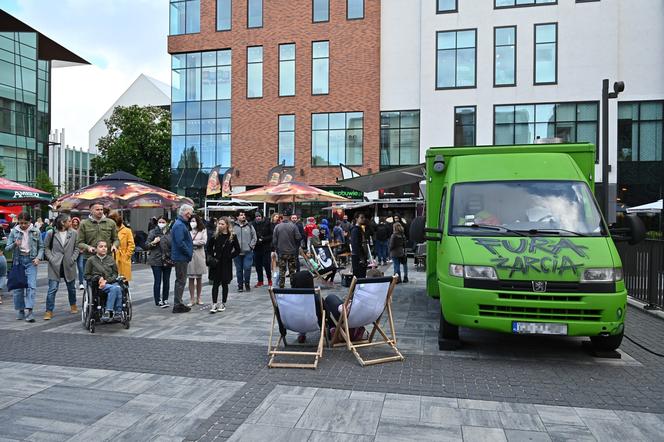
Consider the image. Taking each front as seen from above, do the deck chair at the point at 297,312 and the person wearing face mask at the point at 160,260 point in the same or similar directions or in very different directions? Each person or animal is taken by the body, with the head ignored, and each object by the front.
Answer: very different directions

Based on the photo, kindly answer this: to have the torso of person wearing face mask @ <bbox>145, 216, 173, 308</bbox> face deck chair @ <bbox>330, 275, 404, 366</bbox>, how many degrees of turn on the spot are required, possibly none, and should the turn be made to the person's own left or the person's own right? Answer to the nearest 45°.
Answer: approximately 45° to the person's own left

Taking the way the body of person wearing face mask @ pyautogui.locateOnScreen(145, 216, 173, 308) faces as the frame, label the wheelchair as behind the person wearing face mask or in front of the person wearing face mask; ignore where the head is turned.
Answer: in front

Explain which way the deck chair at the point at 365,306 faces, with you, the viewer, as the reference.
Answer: facing away from the viewer and to the left of the viewer

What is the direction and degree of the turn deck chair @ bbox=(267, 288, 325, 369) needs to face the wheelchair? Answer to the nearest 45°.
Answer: approximately 45° to its left

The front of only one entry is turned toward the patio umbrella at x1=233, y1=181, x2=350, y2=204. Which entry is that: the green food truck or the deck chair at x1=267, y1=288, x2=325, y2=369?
the deck chair

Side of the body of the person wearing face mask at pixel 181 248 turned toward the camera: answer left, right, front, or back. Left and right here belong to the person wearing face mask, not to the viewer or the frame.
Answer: right

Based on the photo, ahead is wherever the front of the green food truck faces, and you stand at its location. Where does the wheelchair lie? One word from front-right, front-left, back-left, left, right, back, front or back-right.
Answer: right

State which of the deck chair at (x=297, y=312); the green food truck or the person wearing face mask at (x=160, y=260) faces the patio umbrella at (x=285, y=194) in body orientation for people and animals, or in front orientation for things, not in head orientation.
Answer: the deck chair

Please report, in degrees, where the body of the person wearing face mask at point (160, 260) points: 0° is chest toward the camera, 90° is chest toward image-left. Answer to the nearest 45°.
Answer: approximately 0°

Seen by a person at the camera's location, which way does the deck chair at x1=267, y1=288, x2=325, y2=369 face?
facing away from the viewer

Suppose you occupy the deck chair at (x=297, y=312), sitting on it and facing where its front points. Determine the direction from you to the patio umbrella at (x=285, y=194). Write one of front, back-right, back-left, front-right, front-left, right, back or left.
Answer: front
